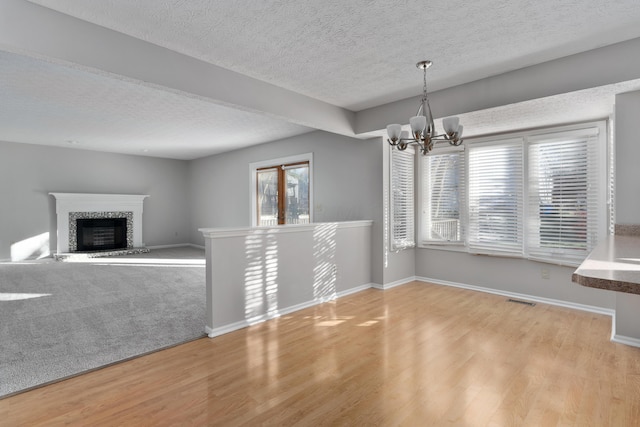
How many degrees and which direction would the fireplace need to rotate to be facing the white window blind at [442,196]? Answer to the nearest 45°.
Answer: approximately 45° to its left

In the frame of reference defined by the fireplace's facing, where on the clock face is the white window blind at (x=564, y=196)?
The white window blind is roughly at 11 o'clock from the fireplace.

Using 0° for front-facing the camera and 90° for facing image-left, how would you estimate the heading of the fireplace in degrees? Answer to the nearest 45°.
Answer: approximately 0°

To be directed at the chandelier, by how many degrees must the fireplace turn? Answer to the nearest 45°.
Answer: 0° — it already faces it

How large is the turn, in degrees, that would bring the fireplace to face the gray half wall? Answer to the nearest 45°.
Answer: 0° — it already faces it
